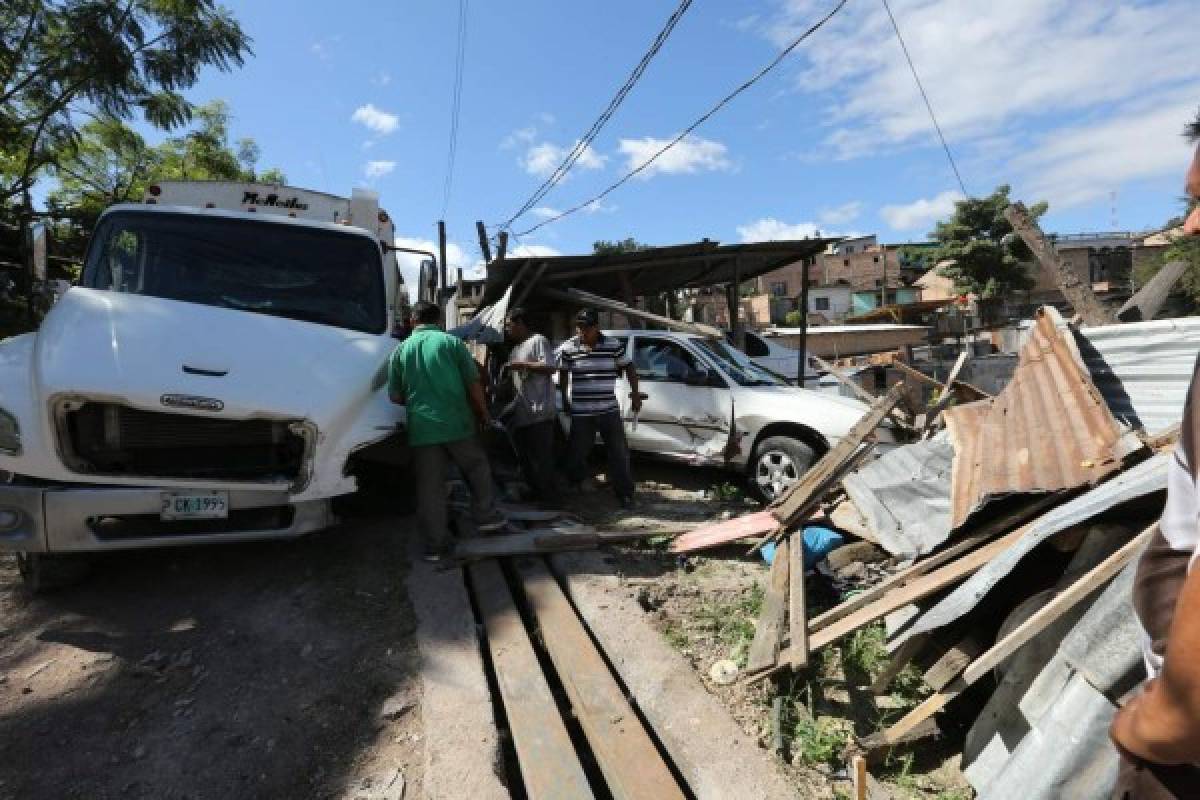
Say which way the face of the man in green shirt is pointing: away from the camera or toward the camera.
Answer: away from the camera
